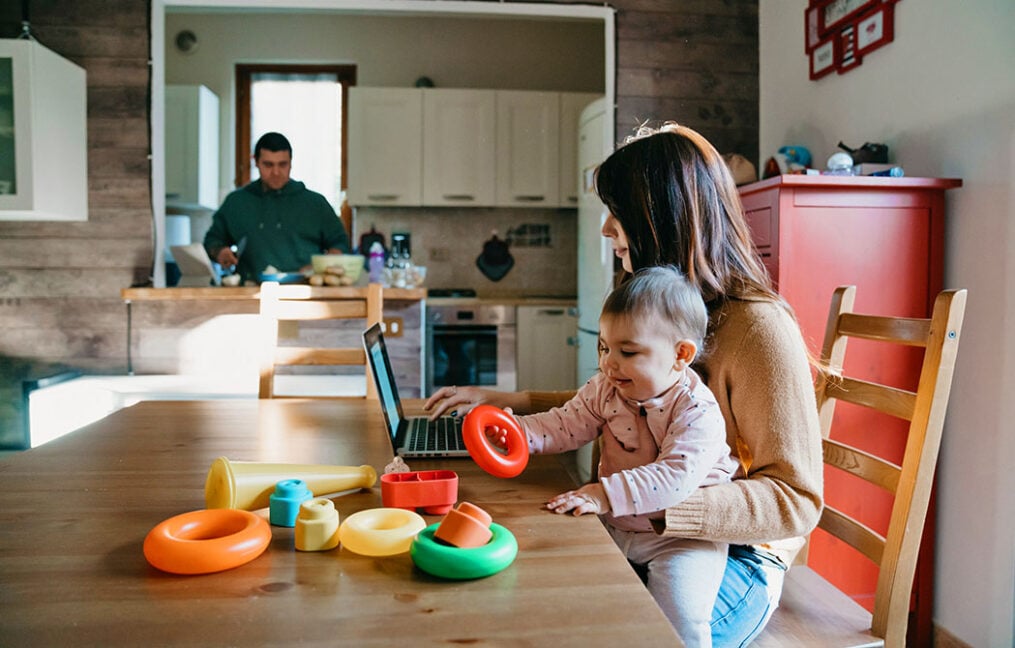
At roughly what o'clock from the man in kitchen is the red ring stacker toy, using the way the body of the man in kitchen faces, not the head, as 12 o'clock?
The red ring stacker toy is roughly at 12 o'clock from the man in kitchen.

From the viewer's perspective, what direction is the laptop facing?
to the viewer's right

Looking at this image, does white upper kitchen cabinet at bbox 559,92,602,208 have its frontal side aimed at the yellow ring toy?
yes

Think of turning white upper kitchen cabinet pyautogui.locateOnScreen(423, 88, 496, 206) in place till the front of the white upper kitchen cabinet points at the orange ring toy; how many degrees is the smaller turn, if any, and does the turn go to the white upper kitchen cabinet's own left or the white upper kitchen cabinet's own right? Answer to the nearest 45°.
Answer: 0° — it already faces it

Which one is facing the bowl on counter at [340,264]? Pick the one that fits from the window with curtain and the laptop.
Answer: the window with curtain

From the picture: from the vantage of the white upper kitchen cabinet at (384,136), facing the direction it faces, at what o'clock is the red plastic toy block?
The red plastic toy block is roughly at 12 o'clock from the white upper kitchen cabinet.

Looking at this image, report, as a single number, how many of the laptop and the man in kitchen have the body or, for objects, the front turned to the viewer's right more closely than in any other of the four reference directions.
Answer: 1

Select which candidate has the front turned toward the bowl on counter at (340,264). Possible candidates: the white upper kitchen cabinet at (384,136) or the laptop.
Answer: the white upper kitchen cabinet

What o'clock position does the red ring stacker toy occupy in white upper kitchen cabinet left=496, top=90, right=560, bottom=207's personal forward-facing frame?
The red ring stacker toy is roughly at 12 o'clock from the white upper kitchen cabinet.

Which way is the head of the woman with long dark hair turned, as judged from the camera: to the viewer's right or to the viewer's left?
to the viewer's left

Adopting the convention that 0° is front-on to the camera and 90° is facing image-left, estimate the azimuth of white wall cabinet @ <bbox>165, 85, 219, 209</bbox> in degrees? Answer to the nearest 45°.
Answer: approximately 0°
